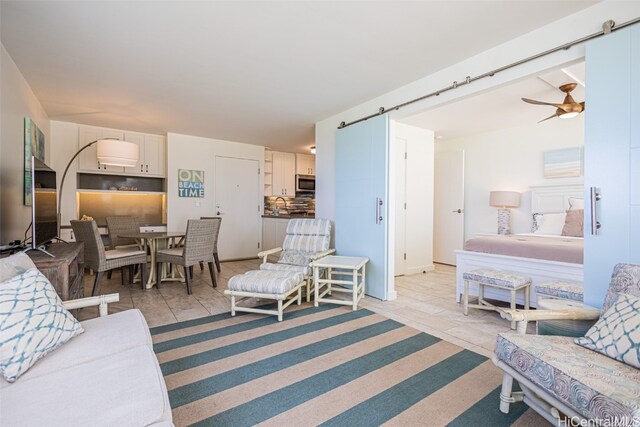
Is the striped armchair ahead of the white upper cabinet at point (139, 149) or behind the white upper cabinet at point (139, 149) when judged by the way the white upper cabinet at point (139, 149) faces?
ahead

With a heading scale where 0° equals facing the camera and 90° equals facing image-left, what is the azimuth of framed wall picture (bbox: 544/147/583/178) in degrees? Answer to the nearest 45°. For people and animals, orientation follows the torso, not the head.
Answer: approximately 45°

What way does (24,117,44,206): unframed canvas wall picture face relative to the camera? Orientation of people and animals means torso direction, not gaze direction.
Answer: to the viewer's right

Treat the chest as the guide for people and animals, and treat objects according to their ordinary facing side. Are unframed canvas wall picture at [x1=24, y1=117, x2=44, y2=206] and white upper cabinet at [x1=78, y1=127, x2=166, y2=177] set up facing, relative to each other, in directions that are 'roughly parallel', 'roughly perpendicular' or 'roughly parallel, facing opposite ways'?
roughly perpendicular

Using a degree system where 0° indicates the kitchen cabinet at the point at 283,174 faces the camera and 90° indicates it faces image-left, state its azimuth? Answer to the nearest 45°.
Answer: approximately 0°

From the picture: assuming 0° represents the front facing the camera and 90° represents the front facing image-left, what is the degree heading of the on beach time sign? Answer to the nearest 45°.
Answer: approximately 0°

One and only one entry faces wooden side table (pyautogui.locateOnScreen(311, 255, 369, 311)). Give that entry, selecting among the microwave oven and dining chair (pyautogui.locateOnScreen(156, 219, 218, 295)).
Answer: the microwave oven

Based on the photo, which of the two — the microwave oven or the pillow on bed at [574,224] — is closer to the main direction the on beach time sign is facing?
the pillow on bed

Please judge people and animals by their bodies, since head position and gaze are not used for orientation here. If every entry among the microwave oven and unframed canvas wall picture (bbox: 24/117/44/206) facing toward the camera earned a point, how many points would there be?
1

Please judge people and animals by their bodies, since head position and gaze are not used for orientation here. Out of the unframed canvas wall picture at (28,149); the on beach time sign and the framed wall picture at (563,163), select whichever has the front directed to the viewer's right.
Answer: the unframed canvas wall picture at (28,149)

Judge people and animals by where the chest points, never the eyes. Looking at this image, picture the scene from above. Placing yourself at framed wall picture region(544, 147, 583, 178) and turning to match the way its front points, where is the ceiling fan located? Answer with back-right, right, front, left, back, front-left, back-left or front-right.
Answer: front-left

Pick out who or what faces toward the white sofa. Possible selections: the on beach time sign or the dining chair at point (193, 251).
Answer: the on beach time sign
